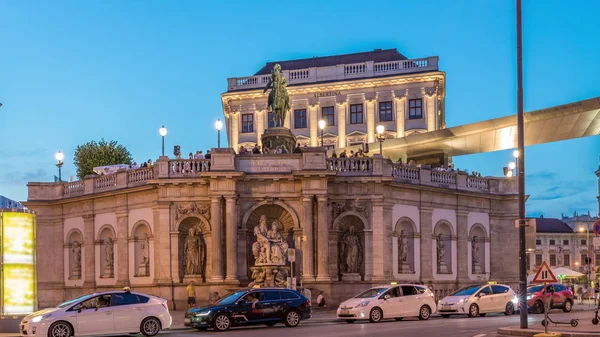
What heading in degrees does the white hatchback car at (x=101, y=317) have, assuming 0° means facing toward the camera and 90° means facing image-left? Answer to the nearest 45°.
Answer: approximately 90°

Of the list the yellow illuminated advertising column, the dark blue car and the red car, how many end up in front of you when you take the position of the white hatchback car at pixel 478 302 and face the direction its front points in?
2

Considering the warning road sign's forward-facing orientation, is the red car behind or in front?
behind

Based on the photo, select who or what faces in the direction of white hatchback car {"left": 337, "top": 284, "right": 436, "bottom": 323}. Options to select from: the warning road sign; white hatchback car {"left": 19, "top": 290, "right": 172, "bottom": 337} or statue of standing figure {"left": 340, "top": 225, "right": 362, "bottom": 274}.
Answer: the statue of standing figure

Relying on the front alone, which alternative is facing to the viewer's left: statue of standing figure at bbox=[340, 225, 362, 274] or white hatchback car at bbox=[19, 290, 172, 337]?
the white hatchback car

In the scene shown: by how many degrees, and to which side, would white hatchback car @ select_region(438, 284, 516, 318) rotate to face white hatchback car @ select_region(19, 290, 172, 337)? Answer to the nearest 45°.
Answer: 0° — it already faces it

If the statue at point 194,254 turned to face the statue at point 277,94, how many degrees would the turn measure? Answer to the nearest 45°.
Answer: approximately 135° to its left
